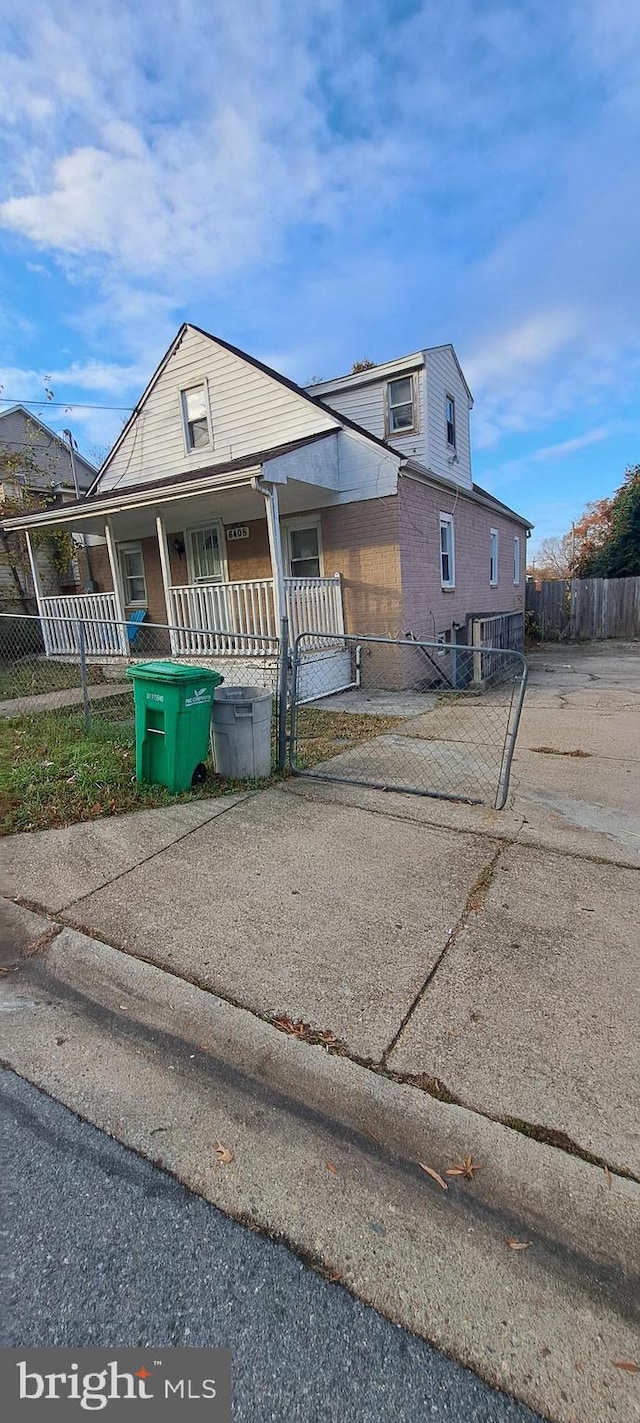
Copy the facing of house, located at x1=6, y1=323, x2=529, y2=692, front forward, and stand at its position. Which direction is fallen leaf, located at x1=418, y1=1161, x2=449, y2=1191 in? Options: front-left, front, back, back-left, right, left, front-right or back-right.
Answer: front-left

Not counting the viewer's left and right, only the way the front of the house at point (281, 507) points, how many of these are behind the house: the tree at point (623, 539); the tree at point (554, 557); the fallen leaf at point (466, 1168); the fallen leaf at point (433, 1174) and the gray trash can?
2

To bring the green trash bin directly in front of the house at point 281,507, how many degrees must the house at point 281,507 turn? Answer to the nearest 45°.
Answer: approximately 45° to its left

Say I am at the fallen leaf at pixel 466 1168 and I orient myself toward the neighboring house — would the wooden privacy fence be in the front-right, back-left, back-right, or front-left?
front-right

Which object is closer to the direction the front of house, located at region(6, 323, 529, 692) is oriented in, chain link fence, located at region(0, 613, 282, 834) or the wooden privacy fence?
the chain link fence

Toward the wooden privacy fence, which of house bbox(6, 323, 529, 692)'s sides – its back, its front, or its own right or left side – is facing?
back

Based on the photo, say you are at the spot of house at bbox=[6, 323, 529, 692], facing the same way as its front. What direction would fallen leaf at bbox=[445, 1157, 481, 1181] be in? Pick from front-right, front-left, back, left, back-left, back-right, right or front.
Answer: front-left

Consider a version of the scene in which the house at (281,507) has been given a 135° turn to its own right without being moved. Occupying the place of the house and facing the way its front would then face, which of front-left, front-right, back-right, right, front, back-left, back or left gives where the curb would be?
back

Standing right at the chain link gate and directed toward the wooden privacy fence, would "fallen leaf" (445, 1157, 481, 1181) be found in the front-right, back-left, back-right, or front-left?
back-right

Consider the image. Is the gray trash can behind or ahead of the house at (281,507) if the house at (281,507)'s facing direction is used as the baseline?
ahead

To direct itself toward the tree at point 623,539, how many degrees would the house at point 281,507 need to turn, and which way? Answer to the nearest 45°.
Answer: approximately 180°

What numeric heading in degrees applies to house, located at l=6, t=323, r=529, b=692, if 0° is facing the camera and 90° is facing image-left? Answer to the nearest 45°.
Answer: approximately 45°

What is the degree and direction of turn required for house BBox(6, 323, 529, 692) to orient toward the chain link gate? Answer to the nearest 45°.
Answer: approximately 45° to its left

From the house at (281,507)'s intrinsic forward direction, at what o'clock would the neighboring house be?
The neighboring house is roughly at 3 o'clock from the house.

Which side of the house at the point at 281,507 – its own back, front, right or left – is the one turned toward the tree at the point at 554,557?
back

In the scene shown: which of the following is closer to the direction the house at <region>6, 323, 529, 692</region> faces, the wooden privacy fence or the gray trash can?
the gray trash can

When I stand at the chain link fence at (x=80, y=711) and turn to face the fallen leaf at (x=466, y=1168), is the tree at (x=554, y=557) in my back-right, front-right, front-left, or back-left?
back-left

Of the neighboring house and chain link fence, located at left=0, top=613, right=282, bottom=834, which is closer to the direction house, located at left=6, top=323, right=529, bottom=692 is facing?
the chain link fence
